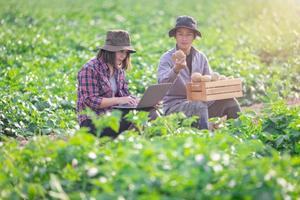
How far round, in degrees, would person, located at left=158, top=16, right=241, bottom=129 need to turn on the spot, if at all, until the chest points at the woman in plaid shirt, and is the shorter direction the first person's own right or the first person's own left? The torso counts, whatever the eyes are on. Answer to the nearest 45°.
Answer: approximately 90° to the first person's own right

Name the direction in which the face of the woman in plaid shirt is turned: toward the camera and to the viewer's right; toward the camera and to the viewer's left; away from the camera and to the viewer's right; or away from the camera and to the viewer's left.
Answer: toward the camera and to the viewer's right

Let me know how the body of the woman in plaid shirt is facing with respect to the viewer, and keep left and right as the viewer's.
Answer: facing the viewer and to the right of the viewer

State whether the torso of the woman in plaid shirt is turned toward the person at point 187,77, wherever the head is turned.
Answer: no

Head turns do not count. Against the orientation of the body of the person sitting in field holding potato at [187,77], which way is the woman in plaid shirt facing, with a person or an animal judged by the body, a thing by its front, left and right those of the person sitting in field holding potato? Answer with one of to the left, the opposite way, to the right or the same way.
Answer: the same way

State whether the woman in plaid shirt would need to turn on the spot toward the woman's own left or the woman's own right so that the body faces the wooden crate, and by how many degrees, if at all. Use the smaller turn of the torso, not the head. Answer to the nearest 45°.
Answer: approximately 45° to the woman's own left

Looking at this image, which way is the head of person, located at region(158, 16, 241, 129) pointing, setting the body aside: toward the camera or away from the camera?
toward the camera

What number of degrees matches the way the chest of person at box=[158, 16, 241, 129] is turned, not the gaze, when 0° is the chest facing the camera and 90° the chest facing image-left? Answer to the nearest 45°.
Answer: approximately 315°

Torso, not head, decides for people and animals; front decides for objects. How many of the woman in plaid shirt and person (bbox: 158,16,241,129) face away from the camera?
0
